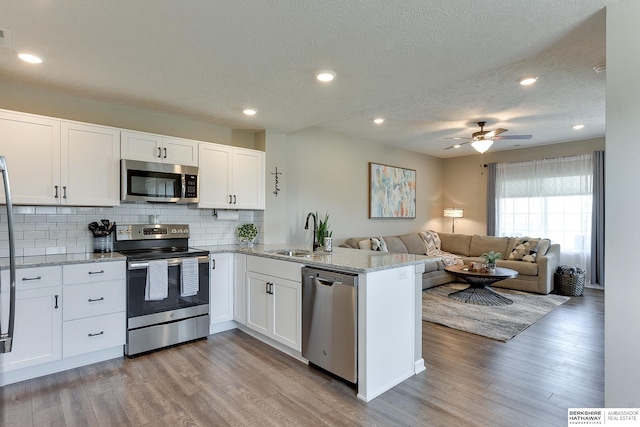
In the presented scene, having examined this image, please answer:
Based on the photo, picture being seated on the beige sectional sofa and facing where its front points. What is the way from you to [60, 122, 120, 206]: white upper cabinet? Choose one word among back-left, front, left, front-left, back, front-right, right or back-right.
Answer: front-right

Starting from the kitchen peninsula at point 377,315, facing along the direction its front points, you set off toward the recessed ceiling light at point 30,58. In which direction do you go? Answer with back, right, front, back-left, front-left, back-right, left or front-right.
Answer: front-right

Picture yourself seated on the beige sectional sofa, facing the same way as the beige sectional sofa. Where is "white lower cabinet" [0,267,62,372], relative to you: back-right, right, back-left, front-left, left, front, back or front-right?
front-right

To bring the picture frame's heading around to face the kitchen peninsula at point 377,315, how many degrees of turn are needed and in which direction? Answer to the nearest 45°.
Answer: approximately 45° to its right

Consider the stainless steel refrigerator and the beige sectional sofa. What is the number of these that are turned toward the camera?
1

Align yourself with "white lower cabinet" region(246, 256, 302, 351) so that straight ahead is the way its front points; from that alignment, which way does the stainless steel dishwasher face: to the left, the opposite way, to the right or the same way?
the same way

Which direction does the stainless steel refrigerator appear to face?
to the viewer's right

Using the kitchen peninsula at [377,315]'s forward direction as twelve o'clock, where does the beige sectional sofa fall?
The beige sectional sofa is roughly at 6 o'clock from the kitchen peninsula.

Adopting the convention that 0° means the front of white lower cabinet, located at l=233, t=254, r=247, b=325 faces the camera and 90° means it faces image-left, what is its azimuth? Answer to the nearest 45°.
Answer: approximately 45°

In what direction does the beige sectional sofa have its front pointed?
toward the camera

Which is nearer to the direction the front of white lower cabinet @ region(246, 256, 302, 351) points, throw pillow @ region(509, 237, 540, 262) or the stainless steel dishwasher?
the stainless steel dishwasher

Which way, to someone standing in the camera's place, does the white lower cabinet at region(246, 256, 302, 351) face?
facing the viewer and to the left of the viewer

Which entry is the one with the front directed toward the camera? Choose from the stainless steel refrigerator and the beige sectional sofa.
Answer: the beige sectional sofa

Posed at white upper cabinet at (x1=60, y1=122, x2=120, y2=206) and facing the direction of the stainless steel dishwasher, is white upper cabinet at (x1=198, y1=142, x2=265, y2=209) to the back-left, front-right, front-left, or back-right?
front-left

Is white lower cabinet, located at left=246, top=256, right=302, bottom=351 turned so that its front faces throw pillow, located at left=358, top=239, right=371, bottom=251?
no

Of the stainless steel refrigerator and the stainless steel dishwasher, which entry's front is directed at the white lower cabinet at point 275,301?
the stainless steel refrigerator
